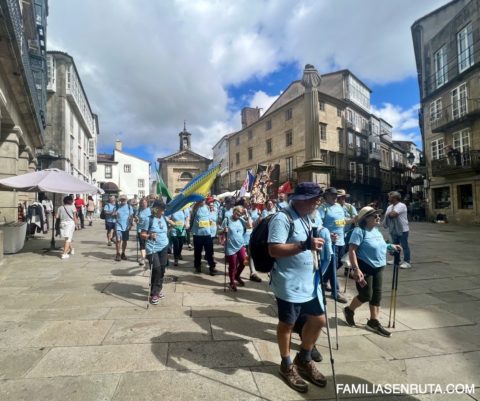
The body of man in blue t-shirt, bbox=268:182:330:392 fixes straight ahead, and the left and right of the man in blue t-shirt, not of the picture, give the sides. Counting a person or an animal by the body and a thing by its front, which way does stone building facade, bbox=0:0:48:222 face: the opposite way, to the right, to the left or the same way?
to the left

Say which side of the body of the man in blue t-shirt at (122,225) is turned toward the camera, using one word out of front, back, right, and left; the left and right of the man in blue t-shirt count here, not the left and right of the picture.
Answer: front

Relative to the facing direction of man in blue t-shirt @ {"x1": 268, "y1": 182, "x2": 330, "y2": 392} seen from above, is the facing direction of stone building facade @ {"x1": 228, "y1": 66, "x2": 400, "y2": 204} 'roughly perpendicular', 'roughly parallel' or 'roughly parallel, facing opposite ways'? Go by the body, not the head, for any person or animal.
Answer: roughly parallel

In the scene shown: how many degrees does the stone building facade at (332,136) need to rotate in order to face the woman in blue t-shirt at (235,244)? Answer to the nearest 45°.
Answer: approximately 45° to its right

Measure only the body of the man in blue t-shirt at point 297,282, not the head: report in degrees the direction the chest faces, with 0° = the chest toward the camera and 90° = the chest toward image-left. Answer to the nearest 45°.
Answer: approximately 315°

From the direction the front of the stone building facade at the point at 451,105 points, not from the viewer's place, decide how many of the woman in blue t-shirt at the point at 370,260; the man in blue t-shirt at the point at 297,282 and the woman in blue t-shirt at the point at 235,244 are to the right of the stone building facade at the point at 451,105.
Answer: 0

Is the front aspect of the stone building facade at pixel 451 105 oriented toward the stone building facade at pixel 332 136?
no

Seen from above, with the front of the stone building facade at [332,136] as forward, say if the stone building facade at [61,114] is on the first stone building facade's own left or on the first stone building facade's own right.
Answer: on the first stone building facade's own right

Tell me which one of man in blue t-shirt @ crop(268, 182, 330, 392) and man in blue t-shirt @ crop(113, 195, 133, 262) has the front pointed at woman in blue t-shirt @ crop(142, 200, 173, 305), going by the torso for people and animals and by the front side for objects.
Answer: man in blue t-shirt @ crop(113, 195, 133, 262)

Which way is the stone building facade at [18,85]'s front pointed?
to the viewer's right

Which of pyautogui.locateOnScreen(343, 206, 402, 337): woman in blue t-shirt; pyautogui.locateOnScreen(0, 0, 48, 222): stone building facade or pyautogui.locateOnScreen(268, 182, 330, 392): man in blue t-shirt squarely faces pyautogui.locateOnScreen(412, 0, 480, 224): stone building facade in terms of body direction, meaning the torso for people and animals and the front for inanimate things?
pyautogui.locateOnScreen(0, 0, 48, 222): stone building facade

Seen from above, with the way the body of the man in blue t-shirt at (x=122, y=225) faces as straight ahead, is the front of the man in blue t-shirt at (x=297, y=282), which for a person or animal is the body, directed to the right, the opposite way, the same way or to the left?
the same way

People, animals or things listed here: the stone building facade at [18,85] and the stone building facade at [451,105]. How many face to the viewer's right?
1

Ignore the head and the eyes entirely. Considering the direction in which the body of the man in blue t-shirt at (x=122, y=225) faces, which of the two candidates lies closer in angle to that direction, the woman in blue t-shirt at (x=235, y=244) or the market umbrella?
the woman in blue t-shirt

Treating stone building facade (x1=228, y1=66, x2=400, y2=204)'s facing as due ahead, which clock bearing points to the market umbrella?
The market umbrella is roughly at 2 o'clock from the stone building facade.
